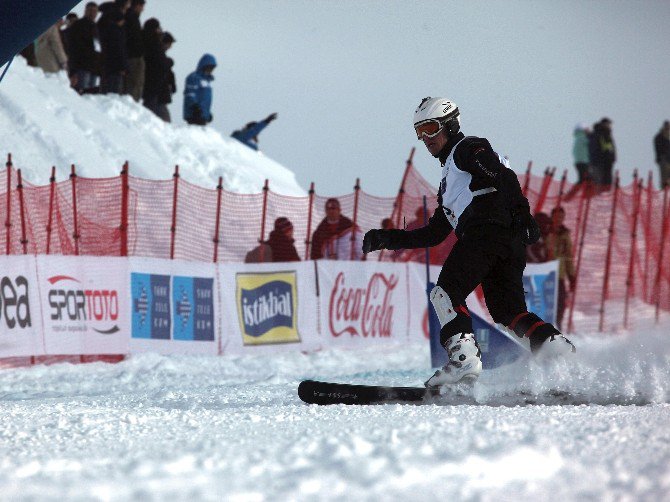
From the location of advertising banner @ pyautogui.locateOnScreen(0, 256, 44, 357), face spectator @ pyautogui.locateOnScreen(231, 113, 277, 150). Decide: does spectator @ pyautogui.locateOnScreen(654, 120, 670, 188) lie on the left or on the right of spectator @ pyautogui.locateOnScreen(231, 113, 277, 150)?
right

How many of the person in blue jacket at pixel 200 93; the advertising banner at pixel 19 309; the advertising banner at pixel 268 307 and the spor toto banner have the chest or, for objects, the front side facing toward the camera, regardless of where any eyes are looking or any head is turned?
3

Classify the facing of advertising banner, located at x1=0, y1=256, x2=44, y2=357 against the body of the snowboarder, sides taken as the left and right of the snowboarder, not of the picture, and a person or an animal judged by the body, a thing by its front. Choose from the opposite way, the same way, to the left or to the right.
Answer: to the left

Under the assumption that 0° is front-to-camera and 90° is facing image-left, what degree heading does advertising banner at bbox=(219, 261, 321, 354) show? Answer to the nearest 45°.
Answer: approximately 0°

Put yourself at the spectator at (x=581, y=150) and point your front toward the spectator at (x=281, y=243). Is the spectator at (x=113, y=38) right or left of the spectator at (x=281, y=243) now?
right

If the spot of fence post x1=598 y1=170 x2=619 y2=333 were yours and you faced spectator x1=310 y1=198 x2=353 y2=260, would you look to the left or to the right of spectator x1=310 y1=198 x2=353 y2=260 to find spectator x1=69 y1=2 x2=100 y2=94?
right

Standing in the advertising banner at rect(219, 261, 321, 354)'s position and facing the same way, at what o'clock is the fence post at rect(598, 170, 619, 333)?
The fence post is roughly at 8 o'clock from the advertising banner.

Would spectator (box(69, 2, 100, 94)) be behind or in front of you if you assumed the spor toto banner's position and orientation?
behind

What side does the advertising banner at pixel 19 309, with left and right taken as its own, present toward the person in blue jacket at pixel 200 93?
back

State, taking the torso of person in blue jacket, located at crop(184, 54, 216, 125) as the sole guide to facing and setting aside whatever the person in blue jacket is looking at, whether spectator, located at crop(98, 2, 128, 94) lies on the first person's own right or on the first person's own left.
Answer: on the first person's own right
